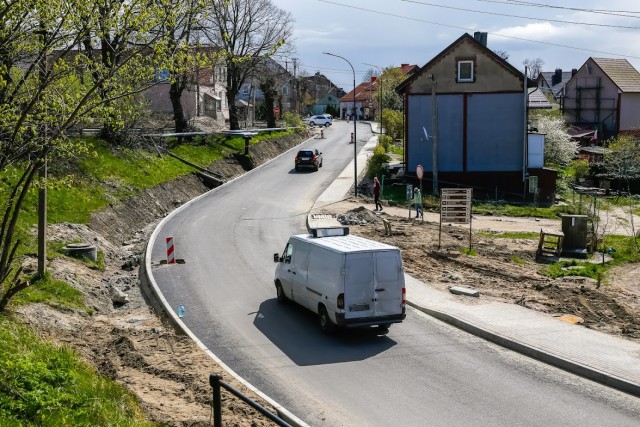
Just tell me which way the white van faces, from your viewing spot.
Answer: facing away from the viewer and to the left of the viewer

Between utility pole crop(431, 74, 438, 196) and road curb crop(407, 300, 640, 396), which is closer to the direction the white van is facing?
the utility pole

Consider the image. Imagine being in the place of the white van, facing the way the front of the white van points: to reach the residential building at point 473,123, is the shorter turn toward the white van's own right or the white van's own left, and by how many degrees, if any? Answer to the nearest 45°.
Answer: approximately 45° to the white van's own right

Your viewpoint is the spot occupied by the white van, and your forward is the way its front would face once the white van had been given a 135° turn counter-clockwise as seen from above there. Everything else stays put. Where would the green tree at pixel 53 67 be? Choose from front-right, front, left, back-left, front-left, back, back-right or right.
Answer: front-right

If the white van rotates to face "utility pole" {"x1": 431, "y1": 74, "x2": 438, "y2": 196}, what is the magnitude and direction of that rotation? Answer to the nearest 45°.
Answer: approximately 45° to its right

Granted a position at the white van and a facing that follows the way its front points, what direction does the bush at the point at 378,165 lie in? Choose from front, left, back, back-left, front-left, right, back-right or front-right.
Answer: front-right

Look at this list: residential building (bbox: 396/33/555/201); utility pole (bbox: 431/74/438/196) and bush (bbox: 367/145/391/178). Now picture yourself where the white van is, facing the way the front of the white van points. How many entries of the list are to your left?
0
